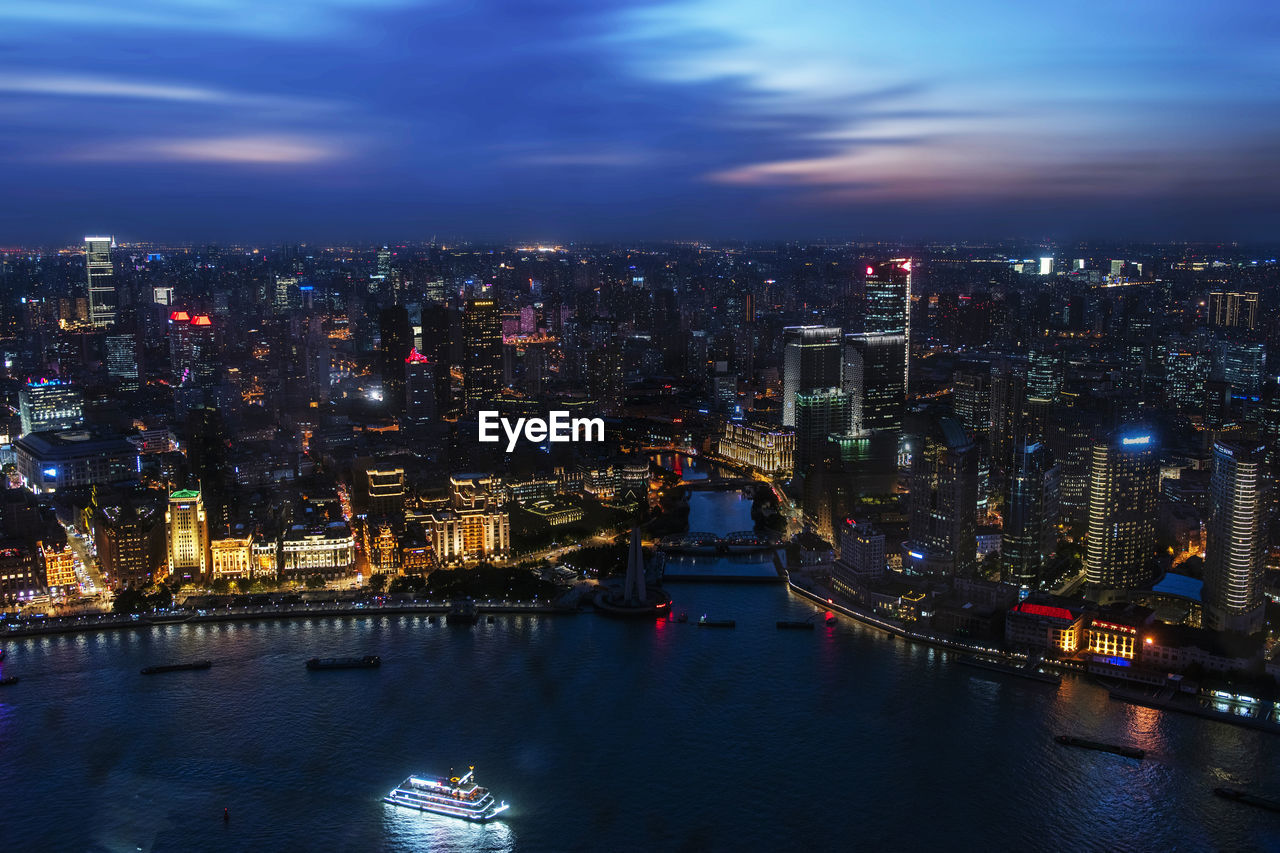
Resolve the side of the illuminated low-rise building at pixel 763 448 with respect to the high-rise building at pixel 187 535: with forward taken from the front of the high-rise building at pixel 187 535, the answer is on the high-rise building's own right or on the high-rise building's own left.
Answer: on the high-rise building's own left

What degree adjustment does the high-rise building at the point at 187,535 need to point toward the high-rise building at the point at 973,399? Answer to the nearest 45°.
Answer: approximately 90° to its left

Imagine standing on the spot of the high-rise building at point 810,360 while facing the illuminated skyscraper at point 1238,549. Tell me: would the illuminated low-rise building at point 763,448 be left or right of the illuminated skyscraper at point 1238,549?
right

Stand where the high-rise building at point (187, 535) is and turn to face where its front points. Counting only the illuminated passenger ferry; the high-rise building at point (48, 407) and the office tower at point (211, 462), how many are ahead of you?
1

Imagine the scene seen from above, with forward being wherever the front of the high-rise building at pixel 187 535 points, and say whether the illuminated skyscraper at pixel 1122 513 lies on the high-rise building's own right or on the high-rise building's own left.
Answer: on the high-rise building's own left

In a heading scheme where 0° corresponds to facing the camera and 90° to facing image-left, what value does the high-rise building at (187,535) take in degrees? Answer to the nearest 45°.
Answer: approximately 0°

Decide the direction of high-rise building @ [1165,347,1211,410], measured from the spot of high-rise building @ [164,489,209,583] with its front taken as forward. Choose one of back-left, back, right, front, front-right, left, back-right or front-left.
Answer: left

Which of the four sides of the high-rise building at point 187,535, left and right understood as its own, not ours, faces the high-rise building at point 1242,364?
left

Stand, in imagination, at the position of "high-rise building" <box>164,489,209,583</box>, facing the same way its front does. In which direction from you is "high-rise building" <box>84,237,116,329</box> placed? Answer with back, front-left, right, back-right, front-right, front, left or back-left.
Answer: back

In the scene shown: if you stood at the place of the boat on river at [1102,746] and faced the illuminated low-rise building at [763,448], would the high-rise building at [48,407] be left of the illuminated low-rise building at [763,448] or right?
left

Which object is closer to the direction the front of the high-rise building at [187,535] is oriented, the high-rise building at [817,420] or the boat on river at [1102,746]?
the boat on river

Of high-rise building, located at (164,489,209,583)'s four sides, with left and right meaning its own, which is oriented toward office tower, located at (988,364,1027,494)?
left

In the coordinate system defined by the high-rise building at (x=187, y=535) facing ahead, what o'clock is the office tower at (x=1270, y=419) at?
The office tower is roughly at 9 o'clock from the high-rise building.

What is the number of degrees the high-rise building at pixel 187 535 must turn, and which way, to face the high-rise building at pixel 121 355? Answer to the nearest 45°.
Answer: approximately 180°

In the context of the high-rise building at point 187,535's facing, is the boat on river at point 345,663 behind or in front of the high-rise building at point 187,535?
in front

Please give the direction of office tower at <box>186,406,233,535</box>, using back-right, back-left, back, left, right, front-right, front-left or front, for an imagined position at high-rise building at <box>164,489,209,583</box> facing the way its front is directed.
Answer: back
